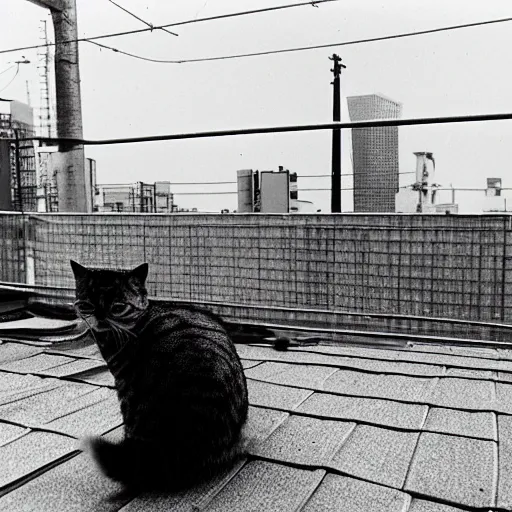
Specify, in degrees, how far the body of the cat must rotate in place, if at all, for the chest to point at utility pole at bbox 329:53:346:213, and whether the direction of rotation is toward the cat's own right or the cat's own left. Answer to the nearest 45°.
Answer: approximately 90° to the cat's own right

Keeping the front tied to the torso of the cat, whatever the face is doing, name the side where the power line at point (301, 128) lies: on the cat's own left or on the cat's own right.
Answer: on the cat's own right

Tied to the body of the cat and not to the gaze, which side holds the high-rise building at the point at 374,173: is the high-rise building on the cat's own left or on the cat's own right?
on the cat's own right

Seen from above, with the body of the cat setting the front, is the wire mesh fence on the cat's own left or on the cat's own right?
on the cat's own right
